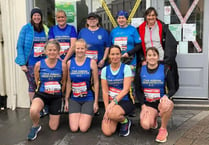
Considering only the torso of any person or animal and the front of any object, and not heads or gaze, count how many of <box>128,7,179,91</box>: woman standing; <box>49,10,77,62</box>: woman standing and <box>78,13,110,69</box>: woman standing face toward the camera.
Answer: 3

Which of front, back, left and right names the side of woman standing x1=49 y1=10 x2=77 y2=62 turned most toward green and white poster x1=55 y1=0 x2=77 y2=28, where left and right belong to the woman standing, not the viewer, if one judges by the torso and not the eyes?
back

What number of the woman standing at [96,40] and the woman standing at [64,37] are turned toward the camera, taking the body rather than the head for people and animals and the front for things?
2

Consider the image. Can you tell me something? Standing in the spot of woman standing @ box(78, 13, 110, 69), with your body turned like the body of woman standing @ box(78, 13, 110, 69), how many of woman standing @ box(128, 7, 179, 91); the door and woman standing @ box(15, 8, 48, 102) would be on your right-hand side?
1

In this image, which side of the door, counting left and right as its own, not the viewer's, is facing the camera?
front

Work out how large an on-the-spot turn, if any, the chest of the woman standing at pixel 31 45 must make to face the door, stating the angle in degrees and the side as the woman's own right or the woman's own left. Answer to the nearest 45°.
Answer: approximately 45° to the woman's own left

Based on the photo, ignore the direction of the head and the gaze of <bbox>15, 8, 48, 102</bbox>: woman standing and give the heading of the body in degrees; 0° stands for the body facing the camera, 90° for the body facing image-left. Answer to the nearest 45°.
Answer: approximately 315°

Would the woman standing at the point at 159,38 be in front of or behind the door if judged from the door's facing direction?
in front

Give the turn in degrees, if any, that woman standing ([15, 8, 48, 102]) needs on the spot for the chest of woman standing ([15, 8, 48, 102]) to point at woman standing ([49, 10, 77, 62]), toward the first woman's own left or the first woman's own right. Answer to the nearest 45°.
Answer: approximately 45° to the first woman's own left

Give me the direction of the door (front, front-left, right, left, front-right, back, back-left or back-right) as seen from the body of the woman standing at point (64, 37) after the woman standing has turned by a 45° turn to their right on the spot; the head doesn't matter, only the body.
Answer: back-left

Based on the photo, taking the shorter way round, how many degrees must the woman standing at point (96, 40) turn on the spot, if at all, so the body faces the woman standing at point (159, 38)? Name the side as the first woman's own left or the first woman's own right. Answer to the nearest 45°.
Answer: approximately 90° to the first woman's own left
